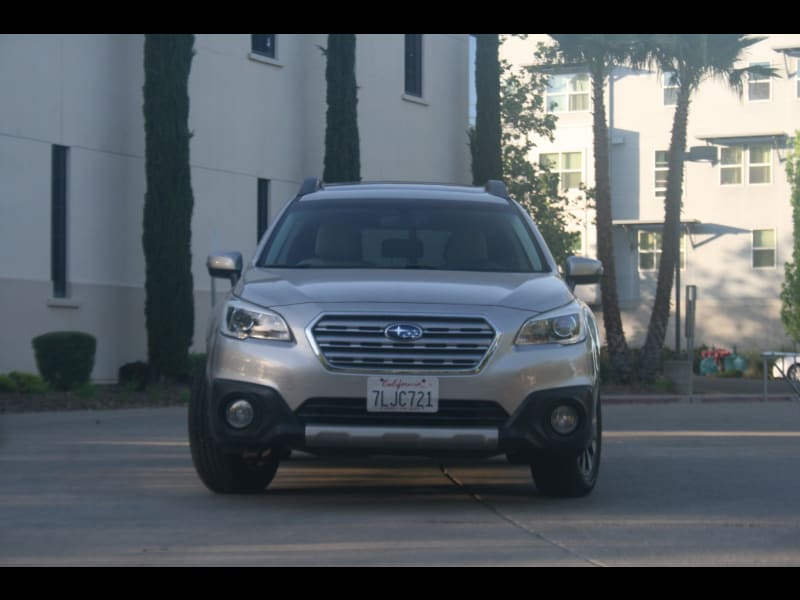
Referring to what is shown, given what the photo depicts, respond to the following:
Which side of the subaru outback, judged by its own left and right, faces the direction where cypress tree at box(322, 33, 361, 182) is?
back

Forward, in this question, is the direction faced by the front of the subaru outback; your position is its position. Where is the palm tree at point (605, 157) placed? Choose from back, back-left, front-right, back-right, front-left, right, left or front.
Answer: back

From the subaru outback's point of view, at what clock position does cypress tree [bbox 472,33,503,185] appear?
The cypress tree is roughly at 6 o'clock from the subaru outback.

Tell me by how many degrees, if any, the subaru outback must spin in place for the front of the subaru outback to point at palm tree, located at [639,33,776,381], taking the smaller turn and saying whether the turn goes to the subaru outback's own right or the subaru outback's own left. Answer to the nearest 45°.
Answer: approximately 180°

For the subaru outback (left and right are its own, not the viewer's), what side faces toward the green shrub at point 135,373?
back

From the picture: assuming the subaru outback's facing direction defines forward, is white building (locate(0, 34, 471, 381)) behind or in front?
behind

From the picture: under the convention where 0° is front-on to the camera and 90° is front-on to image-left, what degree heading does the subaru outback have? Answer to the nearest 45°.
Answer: approximately 0°
